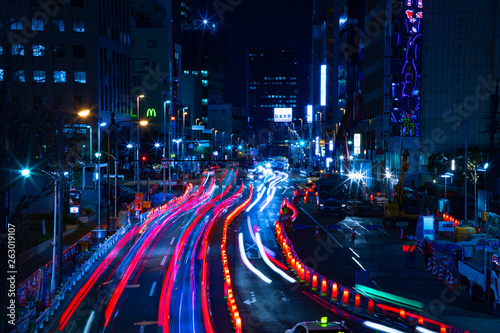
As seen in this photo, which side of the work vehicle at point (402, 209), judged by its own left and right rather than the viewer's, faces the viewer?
front

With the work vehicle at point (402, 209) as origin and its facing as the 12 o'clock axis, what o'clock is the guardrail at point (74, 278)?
The guardrail is roughly at 1 o'clock from the work vehicle.

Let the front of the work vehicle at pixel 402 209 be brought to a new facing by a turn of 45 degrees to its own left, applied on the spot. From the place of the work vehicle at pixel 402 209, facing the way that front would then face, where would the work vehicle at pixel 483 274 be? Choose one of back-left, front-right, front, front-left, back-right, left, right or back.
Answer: front-right

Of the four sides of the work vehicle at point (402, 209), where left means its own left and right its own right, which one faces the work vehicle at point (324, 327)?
front

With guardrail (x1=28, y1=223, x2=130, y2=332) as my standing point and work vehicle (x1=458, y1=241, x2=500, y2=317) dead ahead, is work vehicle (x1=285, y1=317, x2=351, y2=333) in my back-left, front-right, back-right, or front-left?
front-right
